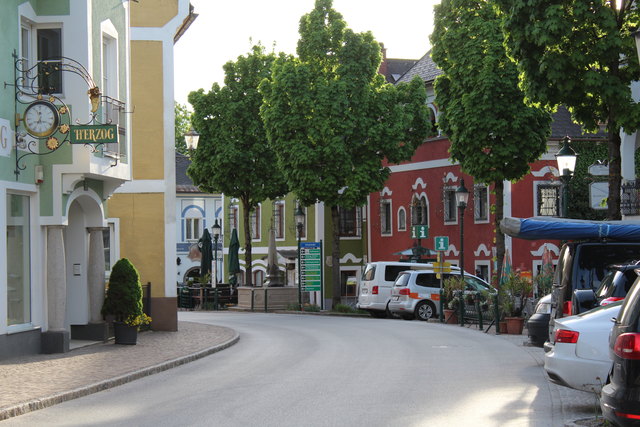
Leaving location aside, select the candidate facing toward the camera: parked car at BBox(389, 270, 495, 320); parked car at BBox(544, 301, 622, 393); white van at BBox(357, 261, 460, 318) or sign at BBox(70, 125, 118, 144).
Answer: the sign

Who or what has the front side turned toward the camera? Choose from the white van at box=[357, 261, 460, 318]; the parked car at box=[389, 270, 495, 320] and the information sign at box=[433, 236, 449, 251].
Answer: the information sign

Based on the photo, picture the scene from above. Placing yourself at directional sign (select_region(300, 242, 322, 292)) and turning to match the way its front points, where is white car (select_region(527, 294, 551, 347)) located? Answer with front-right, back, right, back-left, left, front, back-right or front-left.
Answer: front

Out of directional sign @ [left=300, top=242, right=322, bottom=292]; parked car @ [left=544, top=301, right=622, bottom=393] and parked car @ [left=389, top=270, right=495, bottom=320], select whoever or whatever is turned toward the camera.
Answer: the directional sign

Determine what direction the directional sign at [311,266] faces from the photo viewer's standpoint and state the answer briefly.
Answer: facing the viewer

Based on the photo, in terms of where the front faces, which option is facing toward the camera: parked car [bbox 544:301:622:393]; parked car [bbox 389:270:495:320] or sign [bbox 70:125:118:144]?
the sign

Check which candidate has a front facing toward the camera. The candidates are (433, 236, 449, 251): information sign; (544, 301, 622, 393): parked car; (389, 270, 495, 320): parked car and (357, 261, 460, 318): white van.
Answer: the information sign

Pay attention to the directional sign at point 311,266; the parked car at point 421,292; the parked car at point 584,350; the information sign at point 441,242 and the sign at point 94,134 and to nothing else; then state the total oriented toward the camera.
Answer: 3

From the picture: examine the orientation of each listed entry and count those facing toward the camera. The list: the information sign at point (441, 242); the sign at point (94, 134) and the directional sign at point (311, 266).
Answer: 3

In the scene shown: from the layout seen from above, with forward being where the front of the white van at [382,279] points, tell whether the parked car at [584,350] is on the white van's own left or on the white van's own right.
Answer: on the white van's own right

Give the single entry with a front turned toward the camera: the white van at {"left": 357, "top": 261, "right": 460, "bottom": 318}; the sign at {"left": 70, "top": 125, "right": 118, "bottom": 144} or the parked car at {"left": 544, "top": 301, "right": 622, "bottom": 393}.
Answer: the sign

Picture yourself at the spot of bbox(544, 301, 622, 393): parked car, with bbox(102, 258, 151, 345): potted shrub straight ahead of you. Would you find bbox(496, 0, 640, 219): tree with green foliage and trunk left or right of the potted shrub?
right

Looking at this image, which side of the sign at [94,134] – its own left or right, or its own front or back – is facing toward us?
front

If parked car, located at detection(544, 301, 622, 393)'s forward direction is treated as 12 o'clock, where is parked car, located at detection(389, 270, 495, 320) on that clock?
parked car, located at detection(389, 270, 495, 320) is roughly at 10 o'clock from parked car, located at detection(544, 301, 622, 393).
